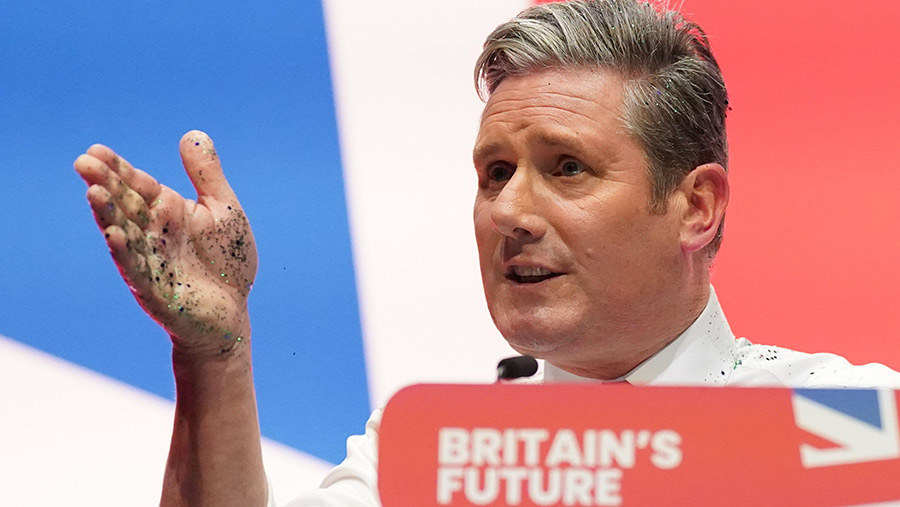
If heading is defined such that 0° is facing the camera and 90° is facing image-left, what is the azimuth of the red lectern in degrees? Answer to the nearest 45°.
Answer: approximately 0°

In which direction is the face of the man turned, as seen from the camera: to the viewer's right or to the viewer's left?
to the viewer's left
